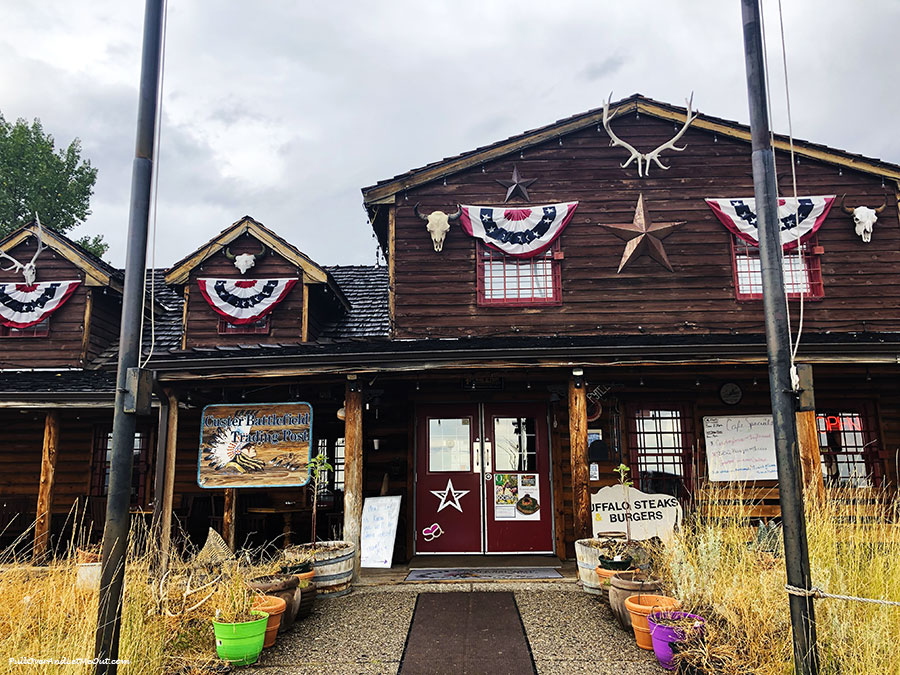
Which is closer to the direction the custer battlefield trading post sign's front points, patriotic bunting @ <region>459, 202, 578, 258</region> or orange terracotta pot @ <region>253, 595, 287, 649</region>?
the orange terracotta pot

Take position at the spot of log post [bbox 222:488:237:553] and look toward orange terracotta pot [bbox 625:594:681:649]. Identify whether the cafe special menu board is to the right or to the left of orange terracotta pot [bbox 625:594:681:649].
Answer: left

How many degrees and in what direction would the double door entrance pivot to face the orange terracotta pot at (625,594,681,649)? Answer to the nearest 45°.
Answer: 0° — it already faces it

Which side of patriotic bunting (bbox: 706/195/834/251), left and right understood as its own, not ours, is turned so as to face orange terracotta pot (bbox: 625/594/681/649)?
front

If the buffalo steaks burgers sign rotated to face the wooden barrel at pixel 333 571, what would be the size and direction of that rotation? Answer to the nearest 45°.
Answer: approximately 45° to its right

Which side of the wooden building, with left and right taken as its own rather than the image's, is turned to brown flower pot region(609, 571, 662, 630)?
front

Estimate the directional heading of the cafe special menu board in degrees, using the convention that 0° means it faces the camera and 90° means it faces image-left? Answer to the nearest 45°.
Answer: approximately 0°

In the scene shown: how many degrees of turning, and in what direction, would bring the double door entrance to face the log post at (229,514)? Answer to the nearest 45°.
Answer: approximately 90° to its right

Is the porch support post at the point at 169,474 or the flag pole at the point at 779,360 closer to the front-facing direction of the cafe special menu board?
the flag pole

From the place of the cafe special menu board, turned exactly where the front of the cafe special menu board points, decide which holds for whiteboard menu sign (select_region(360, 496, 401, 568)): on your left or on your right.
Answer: on your right

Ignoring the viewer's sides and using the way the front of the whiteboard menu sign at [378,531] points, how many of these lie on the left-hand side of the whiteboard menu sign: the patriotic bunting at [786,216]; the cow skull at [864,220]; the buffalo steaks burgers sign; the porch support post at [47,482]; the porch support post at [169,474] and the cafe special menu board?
4

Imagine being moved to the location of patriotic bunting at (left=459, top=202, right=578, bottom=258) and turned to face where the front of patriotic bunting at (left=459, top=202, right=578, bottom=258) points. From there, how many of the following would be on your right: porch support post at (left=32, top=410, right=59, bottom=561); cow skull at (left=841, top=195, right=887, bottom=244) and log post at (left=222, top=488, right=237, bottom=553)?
2
